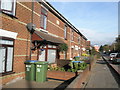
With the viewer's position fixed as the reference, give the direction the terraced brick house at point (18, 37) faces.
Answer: facing the viewer and to the right of the viewer

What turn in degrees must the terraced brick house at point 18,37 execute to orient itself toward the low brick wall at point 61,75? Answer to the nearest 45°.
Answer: approximately 45° to its left
